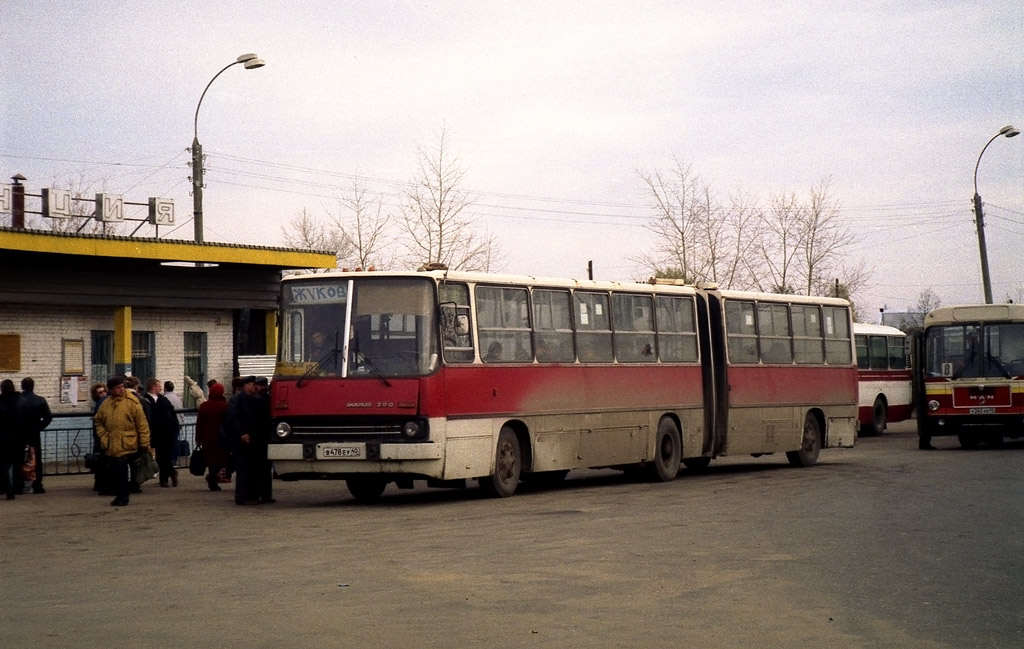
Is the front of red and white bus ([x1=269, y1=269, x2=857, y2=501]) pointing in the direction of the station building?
no

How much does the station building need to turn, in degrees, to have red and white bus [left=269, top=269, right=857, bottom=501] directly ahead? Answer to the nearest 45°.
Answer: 0° — it already faces it

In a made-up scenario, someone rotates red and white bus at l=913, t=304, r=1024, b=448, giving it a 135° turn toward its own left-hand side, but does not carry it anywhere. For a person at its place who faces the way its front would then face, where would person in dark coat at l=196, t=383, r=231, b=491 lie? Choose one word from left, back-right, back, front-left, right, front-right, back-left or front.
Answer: back

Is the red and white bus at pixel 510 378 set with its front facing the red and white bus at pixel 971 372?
no

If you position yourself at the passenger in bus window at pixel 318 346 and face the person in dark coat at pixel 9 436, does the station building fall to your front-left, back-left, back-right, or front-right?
front-right

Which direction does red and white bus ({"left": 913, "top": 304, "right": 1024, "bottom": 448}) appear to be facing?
toward the camera

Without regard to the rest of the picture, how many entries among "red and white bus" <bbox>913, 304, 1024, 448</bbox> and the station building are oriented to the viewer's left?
0

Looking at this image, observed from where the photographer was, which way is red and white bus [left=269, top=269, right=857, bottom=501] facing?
facing the viewer and to the left of the viewer

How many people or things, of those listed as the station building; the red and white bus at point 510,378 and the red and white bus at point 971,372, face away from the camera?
0

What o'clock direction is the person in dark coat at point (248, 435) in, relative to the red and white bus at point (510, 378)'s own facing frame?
The person in dark coat is roughly at 1 o'clock from the red and white bus.

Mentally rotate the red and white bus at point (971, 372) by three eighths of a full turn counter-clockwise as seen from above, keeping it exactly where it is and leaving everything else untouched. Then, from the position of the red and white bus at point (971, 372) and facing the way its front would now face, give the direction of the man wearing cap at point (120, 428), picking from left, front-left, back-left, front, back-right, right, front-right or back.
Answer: back

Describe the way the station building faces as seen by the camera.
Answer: facing the viewer and to the right of the viewer

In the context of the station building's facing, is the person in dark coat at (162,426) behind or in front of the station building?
in front

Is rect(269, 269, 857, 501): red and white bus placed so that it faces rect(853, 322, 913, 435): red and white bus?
no
